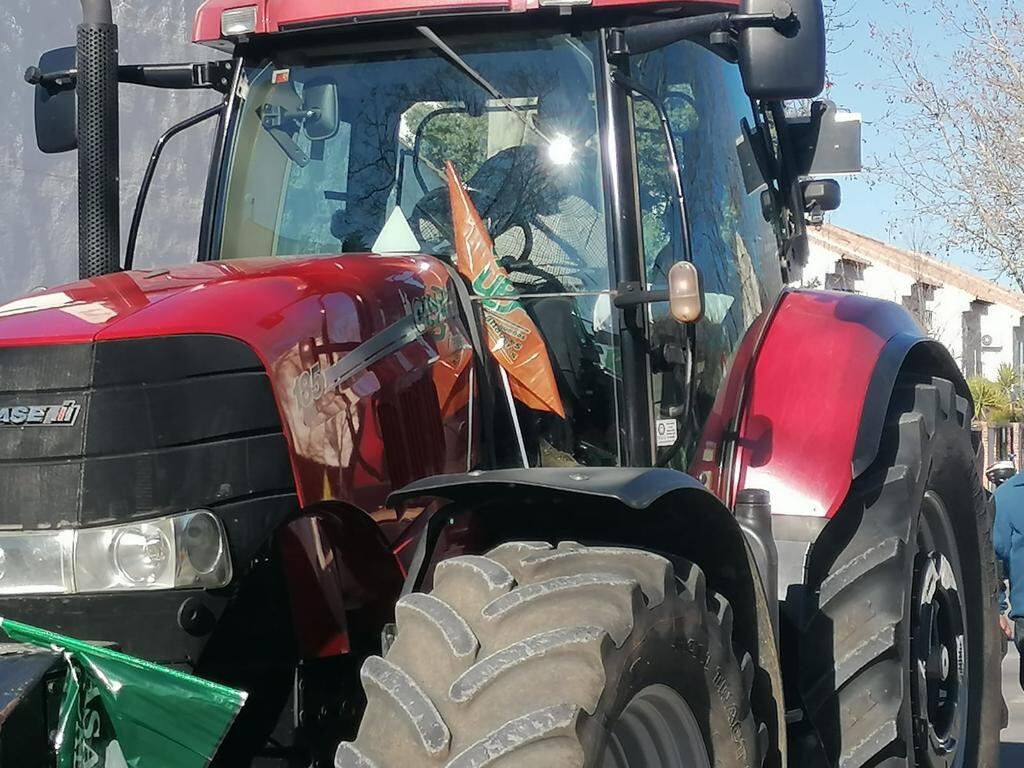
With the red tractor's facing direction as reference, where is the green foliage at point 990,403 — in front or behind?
behind

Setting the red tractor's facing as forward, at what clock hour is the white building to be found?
The white building is roughly at 5 o'clock from the red tractor.

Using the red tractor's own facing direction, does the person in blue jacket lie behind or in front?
behind

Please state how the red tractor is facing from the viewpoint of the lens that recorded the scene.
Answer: facing the viewer and to the left of the viewer

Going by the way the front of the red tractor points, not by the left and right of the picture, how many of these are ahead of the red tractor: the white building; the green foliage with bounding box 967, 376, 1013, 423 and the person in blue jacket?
0
